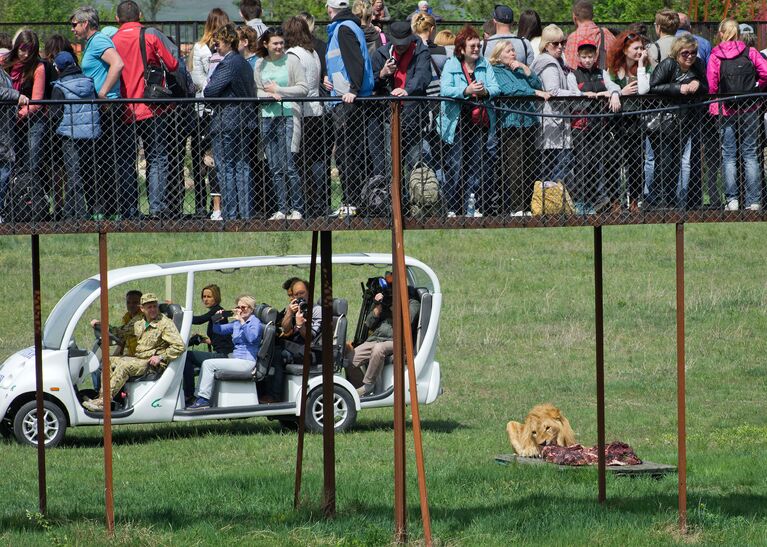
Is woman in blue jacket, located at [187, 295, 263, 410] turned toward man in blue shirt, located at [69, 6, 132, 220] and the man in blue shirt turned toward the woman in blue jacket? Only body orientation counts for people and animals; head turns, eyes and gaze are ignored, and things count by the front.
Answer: no

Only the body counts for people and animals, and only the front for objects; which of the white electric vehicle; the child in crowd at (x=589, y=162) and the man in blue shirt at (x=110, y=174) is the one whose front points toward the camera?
the child in crowd

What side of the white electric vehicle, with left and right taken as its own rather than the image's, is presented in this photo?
left

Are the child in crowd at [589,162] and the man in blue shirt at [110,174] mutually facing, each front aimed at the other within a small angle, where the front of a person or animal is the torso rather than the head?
no

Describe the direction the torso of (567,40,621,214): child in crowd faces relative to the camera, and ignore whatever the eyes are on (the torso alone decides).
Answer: toward the camera

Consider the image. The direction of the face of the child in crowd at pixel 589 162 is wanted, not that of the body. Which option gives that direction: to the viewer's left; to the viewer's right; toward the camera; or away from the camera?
toward the camera

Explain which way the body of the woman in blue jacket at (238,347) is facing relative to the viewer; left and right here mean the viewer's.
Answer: facing to the left of the viewer

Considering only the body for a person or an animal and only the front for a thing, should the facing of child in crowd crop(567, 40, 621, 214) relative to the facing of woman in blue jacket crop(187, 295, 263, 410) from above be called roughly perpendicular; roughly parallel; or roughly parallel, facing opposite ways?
roughly perpendicular

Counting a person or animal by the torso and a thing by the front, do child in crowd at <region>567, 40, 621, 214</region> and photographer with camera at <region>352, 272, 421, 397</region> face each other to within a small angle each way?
no

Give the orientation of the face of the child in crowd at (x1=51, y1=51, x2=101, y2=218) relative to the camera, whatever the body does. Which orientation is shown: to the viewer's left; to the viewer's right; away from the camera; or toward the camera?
away from the camera

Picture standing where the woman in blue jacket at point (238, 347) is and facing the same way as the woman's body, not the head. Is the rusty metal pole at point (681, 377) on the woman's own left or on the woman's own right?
on the woman's own left
